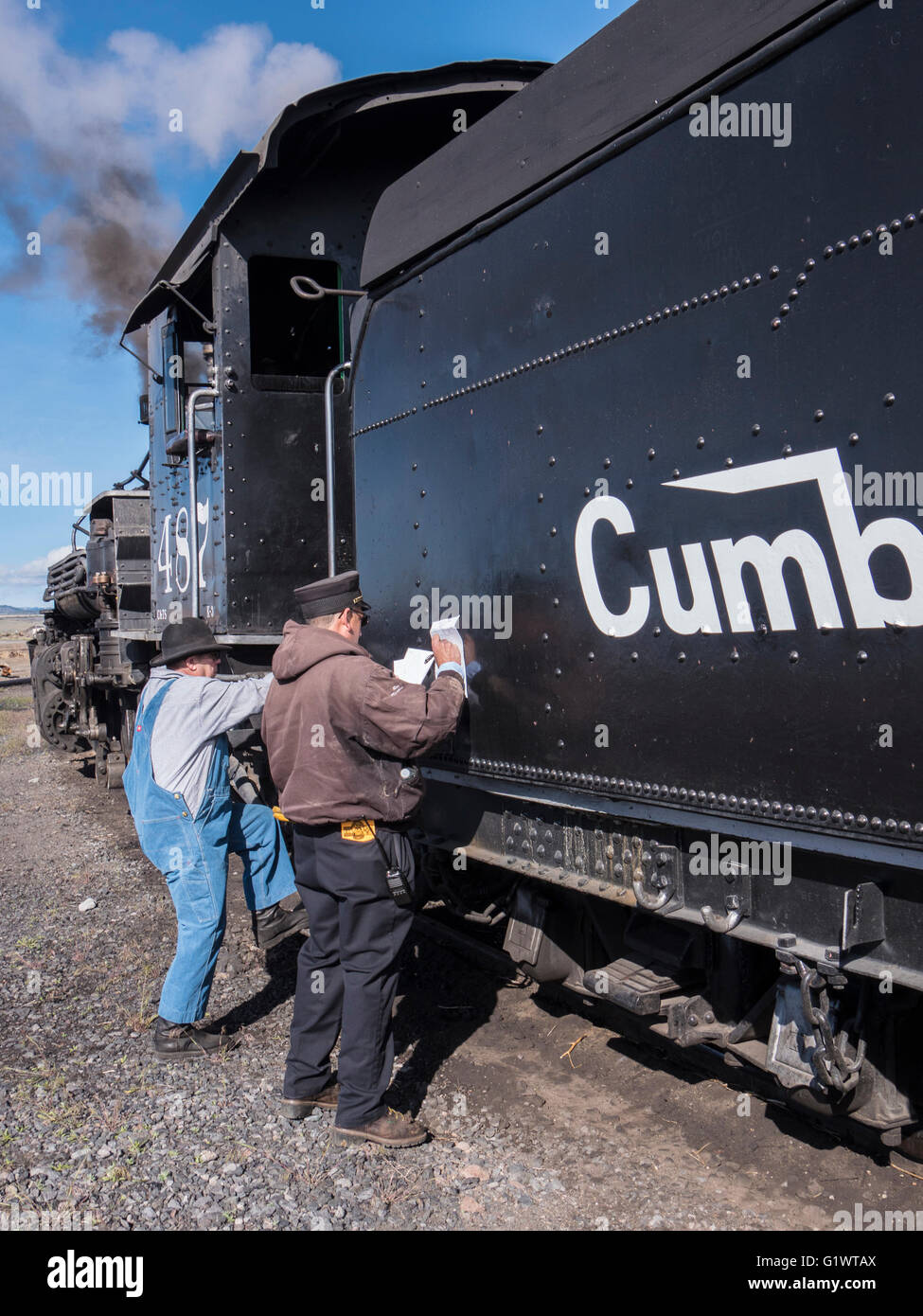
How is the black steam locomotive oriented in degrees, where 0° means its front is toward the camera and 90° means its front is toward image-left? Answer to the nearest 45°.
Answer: approximately 135°

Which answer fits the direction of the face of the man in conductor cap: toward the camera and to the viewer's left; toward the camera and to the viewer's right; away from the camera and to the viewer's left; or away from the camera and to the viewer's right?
away from the camera and to the viewer's right

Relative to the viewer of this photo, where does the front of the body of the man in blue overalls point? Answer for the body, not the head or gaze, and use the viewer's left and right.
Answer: facing to the right of the viewer

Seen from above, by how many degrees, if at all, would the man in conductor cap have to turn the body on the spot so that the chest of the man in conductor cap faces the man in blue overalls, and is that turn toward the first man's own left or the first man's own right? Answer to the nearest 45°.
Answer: approximately 90° to the first man's own left

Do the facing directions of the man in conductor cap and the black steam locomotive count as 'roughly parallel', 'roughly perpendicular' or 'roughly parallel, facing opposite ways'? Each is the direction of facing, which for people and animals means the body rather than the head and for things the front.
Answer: roughly perpendicular

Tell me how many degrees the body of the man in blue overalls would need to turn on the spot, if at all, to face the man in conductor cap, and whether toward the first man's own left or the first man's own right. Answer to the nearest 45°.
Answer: approximately 45° to the first man's own right

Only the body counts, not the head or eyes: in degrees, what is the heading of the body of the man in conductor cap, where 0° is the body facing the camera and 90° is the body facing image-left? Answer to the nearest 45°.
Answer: approximately 225°
